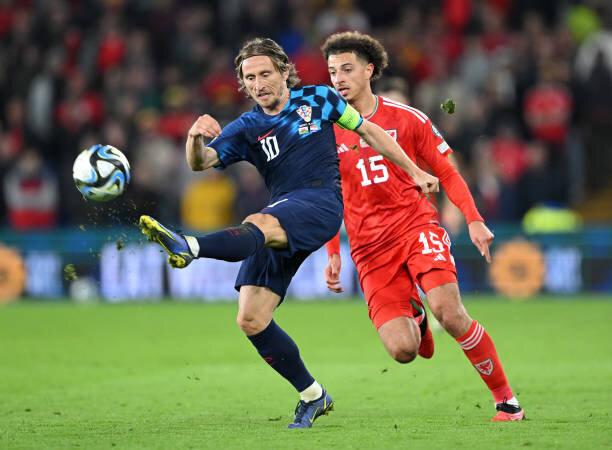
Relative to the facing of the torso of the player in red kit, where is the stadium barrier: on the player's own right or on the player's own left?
on the player's own right

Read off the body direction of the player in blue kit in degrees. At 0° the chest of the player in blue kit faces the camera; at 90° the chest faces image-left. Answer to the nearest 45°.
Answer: approximately 45°

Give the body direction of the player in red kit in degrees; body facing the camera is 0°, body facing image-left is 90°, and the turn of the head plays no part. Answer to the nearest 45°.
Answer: approximately 45°

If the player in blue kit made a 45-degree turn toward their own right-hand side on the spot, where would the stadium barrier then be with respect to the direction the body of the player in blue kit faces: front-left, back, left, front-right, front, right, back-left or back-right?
right

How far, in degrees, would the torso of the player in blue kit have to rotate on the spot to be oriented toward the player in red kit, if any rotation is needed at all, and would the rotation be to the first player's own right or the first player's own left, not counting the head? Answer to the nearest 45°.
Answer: approximately 180°
